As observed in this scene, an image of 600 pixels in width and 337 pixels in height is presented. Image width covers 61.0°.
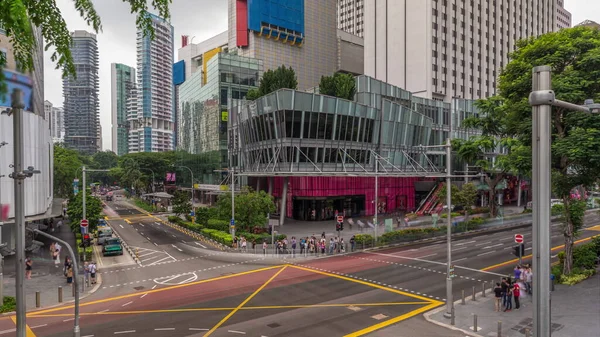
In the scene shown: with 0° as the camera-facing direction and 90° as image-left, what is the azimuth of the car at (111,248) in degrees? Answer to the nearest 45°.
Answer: approximately 0°

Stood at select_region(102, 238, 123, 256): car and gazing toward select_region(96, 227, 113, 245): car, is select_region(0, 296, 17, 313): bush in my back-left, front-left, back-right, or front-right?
back-left

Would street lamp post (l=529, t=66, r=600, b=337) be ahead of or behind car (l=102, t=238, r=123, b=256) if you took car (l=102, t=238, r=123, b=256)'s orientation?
ahead

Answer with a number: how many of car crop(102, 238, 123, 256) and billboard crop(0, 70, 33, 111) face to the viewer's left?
0

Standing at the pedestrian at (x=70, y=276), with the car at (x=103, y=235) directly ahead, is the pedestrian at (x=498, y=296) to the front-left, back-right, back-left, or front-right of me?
back-right

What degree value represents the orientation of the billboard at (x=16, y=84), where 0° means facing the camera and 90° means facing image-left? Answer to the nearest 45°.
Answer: approximately 315°

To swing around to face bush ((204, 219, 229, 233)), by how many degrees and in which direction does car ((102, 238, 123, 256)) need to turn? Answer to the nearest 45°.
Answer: approximately 135° to its left
